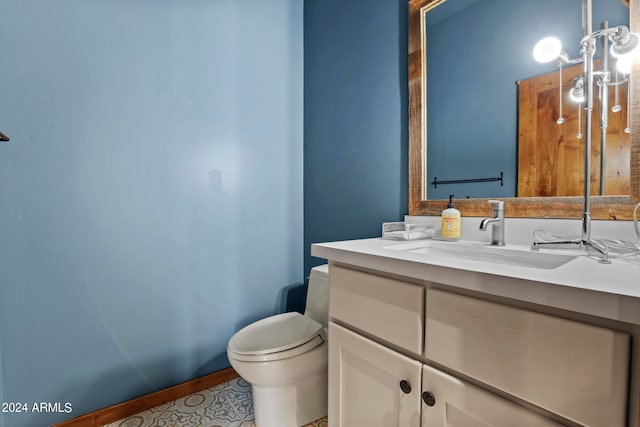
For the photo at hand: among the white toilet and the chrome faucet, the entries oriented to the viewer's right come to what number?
0

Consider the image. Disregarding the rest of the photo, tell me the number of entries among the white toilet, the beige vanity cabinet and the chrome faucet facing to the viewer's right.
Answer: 0

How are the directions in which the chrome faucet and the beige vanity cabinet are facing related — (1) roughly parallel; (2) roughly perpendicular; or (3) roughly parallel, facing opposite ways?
roughly parallel

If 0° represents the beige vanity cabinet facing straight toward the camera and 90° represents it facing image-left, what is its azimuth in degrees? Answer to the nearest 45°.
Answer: approximately 45°

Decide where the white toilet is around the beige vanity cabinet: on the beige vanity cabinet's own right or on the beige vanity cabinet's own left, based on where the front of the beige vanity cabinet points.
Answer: on the beige vanity cabinet's own right

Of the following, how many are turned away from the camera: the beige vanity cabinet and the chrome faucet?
0

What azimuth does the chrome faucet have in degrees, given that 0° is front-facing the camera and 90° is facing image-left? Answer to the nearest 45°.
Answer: approximately 45°

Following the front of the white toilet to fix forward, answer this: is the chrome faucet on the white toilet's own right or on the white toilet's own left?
on the white toilet's own left

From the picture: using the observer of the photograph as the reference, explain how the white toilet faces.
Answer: facing the viewer and to the left of the viewer

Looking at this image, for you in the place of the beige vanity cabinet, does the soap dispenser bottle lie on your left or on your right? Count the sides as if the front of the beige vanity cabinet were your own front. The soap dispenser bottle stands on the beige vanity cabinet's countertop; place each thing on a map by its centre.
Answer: on your right

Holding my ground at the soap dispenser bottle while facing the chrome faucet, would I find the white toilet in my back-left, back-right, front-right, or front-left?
back-right

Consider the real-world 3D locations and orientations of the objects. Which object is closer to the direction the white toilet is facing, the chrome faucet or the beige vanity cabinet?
the beige vanity cabinet
